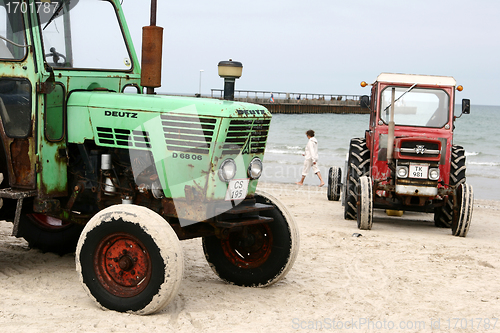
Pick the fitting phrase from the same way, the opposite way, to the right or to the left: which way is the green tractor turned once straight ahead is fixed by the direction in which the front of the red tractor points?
to the left

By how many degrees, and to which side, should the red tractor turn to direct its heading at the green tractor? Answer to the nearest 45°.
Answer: approximately 45° to its right

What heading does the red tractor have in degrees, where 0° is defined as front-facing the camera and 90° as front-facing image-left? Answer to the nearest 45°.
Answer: approximately 0°

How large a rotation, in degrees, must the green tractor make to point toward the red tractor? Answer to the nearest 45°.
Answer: approximately 90° to its left

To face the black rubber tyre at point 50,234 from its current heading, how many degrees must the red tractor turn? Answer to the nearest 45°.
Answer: approximately 45° to its right
